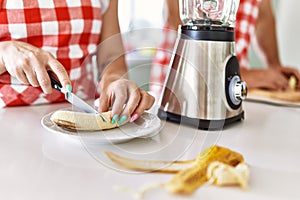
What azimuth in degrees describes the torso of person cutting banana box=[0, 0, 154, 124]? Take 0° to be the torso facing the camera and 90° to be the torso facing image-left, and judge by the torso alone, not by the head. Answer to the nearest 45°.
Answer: approximately 0°

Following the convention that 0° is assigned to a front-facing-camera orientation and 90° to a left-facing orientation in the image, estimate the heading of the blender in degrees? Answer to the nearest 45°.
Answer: approximately 315°

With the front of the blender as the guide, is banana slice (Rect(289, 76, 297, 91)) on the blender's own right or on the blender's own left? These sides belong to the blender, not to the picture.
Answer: on the blender's own left

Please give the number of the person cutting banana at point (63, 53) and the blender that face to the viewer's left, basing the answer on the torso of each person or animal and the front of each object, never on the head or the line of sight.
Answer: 0

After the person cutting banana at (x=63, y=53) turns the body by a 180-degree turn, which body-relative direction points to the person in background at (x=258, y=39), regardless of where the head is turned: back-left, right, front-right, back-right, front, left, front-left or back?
front-right
